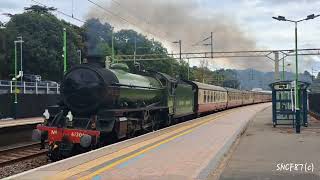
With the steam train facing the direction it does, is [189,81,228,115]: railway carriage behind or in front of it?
behind

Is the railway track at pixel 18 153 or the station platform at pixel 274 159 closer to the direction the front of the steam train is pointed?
the railway track

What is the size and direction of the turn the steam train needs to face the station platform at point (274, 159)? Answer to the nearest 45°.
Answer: approximately 90° to its left

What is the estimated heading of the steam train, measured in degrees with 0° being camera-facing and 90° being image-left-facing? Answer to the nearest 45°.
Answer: approximately 45°
